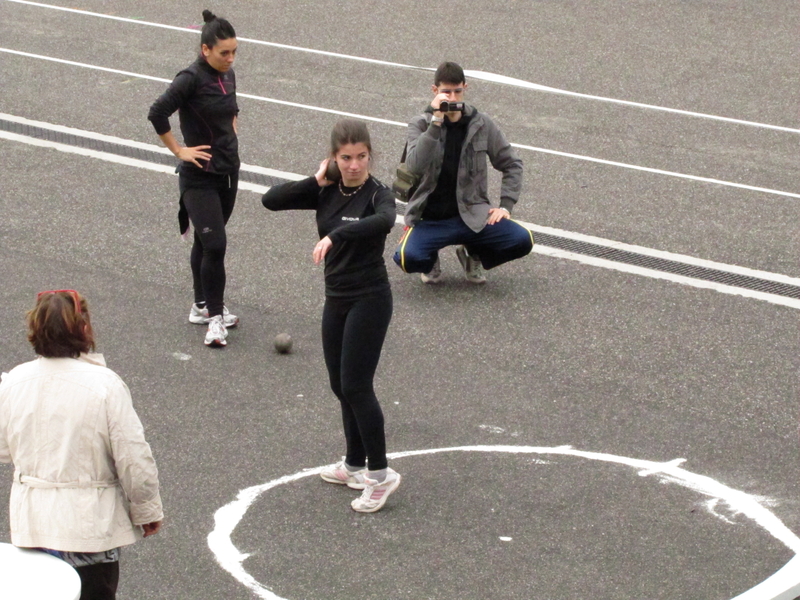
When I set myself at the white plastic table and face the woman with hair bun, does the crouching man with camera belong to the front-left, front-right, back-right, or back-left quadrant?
front-right

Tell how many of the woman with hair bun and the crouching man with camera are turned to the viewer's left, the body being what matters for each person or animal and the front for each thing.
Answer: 0

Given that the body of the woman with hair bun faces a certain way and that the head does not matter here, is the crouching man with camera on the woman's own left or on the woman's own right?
on the woman's own left

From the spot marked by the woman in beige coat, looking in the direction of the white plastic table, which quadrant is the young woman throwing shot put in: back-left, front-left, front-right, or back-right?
back-left

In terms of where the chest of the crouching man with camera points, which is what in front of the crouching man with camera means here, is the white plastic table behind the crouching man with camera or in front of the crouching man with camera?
in front

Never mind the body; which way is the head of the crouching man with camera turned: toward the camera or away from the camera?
toward the camera

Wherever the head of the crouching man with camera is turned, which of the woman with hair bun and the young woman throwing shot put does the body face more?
the young woman throwing shot put

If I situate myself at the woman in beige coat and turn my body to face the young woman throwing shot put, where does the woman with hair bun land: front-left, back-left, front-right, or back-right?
front-left

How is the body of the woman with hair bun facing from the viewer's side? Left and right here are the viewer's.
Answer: facing the viewer and to the right of the viewer

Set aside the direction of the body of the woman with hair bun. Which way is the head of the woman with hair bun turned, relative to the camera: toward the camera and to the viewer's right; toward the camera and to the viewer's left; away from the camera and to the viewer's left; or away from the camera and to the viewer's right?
toward the camera and to the viewer's right

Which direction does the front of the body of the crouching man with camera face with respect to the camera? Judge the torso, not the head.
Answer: toward the camera

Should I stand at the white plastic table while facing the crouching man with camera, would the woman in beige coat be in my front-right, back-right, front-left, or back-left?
front-left

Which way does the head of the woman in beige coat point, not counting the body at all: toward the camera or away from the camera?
away from the camera

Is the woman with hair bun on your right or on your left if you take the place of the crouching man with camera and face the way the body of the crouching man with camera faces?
on your right

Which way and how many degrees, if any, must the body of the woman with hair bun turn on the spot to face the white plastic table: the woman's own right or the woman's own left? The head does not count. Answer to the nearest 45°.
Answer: approximately 45° to the woman's own right
